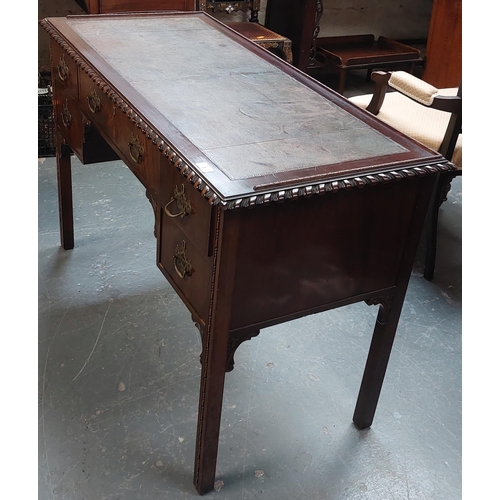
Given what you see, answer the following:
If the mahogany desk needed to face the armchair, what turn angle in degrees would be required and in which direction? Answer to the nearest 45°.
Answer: approximately 180°

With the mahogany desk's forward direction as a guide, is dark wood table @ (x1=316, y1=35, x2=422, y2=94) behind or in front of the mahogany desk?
behind
